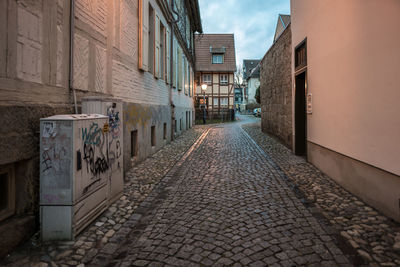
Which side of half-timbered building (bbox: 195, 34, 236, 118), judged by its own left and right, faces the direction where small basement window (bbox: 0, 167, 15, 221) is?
front

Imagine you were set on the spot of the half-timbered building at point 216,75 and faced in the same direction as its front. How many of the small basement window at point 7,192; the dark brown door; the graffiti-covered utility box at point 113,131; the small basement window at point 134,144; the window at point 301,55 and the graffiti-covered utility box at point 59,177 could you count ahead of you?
6

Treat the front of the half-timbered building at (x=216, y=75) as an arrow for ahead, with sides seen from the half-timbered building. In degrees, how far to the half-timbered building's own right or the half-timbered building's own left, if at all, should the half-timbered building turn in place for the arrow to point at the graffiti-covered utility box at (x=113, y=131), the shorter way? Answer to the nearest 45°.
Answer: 0° — it already faces it

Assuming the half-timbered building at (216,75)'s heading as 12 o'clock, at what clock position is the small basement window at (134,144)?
The small basement window is roughly at 12 o'clock from the half-timbered building.

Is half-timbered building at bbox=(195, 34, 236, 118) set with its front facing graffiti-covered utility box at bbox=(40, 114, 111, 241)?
yes

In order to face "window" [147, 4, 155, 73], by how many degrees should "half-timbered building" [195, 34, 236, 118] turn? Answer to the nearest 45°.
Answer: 0° — it already faces it

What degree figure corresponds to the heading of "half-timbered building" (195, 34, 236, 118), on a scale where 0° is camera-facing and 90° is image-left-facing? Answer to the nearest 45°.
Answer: approximately 0°

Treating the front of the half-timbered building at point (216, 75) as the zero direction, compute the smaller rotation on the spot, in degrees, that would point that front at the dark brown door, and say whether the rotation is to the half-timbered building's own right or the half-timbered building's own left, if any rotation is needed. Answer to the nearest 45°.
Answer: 0° — it already faces it

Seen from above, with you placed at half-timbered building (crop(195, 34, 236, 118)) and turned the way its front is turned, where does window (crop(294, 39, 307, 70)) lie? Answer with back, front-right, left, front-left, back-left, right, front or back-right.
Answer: front
